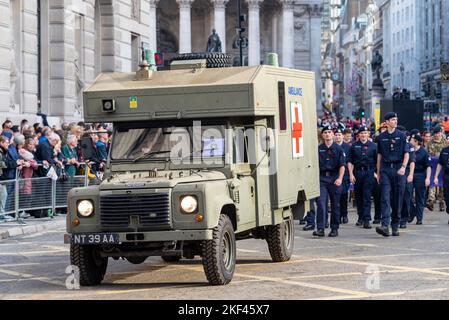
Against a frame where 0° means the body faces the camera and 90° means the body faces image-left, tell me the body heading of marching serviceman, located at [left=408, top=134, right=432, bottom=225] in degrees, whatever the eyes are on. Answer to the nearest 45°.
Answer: approximately 45°

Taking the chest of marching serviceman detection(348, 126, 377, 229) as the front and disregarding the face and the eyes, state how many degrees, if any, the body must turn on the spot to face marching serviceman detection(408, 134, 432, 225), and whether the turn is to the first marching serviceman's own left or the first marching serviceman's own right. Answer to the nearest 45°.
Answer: approximately 135° to the first marching serviceman's own left

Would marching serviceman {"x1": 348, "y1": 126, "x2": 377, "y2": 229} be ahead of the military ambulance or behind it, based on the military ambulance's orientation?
behind

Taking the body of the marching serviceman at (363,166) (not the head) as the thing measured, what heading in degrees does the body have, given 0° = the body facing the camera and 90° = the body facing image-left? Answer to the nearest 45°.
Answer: approximately 0°

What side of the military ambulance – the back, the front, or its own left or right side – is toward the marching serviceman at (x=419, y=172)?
back

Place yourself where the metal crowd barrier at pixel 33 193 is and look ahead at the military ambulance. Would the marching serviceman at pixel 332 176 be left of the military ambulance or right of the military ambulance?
left
